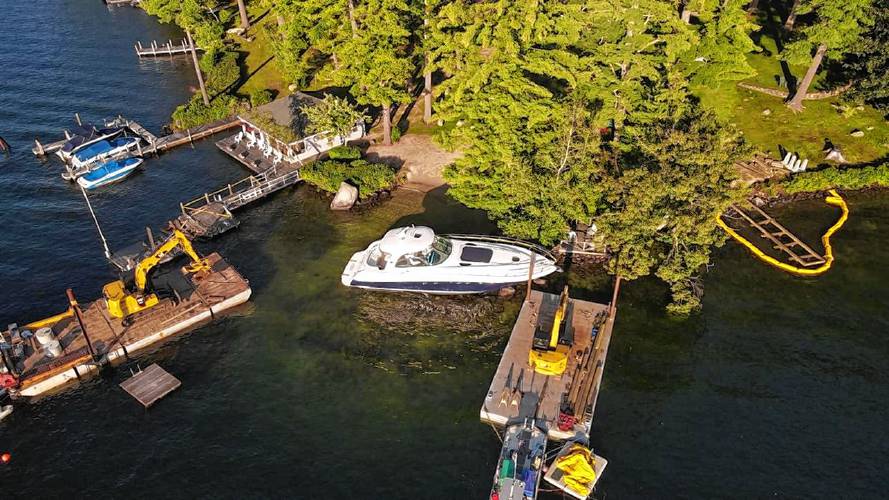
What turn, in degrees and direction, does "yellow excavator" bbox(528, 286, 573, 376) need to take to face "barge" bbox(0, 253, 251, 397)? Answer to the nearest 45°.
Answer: approximately 90° to its left

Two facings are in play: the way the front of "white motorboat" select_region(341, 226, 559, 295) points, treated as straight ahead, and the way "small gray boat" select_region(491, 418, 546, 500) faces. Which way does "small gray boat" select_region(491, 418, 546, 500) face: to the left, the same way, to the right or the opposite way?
to the left

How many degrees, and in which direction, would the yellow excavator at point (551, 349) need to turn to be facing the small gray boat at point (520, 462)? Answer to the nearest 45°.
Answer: approximately 180°

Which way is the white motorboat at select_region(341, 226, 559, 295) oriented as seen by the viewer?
to the viewer's right

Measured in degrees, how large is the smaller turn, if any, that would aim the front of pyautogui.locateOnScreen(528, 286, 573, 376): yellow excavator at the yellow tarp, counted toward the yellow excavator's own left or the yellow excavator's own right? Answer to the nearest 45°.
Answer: approximately 180°

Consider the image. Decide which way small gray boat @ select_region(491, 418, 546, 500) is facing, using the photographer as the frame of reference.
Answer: facing away from the viewer

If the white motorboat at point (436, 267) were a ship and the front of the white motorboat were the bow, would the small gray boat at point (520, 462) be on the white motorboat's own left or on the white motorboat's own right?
on the white motorboat's own right

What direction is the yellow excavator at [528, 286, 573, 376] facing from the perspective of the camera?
away from the camera

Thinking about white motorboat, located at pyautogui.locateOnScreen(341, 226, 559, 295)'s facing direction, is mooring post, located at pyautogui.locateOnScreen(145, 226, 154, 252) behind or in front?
behind
